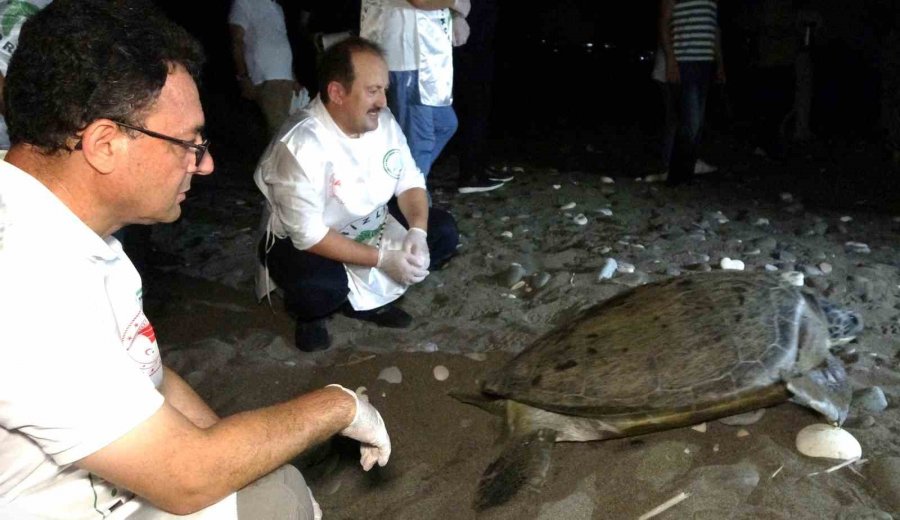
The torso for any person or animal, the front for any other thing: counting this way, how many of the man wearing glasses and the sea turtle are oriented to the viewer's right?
2

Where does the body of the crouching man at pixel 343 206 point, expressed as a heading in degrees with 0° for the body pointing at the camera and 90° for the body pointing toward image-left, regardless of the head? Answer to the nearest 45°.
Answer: approximately 315°

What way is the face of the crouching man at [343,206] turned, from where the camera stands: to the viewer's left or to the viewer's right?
to the viewer's right

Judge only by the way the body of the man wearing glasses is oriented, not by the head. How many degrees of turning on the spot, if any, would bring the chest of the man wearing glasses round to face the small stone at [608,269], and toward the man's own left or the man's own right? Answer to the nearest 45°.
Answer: approximately 45° to the man's own left

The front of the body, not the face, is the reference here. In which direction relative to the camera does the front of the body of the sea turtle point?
to the viewer's right

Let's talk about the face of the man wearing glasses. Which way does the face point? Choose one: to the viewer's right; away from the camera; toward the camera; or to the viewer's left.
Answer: to the viewer's right

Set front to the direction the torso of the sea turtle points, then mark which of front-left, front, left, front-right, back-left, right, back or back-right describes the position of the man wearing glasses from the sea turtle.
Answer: back-right

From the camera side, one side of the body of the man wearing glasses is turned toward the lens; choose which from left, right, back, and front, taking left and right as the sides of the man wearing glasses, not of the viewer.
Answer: right

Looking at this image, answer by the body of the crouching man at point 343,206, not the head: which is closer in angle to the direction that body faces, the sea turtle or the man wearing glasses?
the sea turtle

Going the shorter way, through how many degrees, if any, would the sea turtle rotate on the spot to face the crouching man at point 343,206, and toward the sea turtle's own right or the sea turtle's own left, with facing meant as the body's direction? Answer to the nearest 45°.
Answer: approximately 180°

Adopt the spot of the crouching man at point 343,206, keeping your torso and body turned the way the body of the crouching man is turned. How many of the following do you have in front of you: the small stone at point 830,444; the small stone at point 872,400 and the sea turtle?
3
